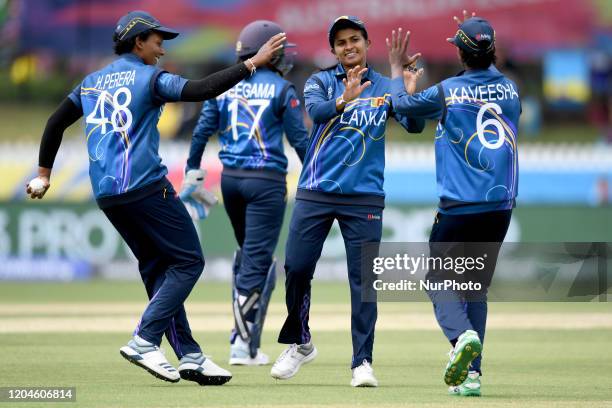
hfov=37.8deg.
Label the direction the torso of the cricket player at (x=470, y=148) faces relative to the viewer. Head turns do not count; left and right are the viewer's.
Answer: facing away from the viewer and to the left of the viewer

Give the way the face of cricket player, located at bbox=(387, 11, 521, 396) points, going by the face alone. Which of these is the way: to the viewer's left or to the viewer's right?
to the viewer's left

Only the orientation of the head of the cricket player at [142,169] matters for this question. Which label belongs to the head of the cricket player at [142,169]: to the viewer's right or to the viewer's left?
to the viewer's right

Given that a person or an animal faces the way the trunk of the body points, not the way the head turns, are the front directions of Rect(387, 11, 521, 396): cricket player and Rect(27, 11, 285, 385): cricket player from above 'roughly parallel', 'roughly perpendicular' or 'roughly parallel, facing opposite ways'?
roughly perpendicular

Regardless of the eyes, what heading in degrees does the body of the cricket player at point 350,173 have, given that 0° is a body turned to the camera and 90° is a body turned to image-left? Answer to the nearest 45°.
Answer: approximately 0°

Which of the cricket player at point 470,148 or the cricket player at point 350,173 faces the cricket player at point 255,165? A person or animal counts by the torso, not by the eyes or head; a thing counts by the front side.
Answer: the cricket player at point 470,148

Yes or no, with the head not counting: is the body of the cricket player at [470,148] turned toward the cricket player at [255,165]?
yes

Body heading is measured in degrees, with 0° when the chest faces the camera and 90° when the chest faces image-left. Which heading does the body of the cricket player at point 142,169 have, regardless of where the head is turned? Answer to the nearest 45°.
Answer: approximately 225°

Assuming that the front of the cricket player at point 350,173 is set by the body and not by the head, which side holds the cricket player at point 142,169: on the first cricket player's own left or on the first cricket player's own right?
on the first cricket player's own right
